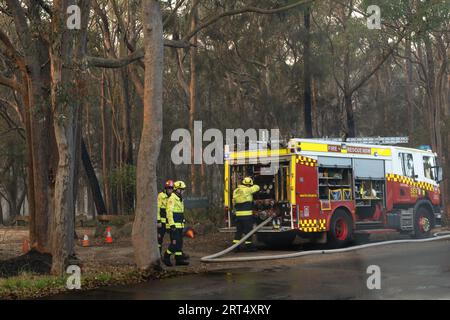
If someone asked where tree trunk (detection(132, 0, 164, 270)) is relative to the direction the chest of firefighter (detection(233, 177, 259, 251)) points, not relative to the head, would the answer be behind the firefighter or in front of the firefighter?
behind

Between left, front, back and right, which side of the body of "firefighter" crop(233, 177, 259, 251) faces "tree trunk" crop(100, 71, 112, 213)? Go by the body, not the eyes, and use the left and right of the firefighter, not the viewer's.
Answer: left

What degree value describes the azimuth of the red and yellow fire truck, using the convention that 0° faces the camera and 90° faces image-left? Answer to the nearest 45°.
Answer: approximately 225°

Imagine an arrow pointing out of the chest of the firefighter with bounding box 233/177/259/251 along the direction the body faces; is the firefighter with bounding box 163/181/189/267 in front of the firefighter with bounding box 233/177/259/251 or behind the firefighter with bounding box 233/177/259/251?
behind

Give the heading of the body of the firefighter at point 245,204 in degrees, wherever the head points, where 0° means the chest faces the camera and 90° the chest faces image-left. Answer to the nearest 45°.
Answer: approximately 225°

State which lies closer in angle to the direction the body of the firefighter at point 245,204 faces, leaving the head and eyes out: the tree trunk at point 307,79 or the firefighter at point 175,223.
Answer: the tree trunk

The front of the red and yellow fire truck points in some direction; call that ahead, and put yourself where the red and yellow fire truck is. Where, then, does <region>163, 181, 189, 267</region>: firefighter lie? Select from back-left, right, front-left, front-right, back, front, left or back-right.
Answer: back

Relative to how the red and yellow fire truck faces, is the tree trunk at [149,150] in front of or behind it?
behind

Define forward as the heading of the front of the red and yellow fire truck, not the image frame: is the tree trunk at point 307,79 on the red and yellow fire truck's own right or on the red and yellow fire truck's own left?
on the red and yellow fire truck's own left
